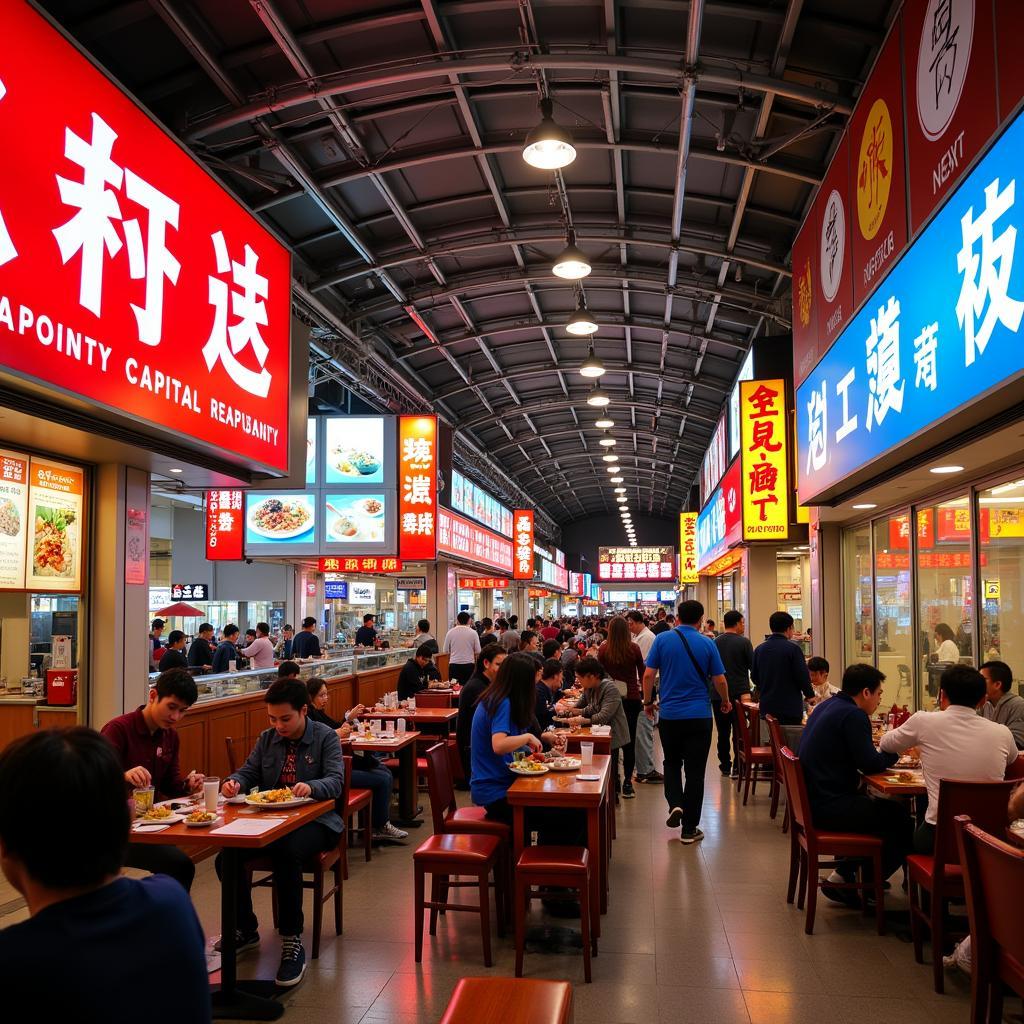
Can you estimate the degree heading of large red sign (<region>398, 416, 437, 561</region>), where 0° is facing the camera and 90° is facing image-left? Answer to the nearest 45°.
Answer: approximately 0°

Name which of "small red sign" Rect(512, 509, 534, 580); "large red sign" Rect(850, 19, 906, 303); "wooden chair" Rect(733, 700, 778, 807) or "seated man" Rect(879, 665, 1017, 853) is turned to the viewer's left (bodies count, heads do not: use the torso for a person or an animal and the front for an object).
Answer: "large red sign" Rect(850, 19, 906, 303)

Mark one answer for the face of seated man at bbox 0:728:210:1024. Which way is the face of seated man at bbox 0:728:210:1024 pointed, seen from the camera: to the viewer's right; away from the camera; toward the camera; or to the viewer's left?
away from the camera

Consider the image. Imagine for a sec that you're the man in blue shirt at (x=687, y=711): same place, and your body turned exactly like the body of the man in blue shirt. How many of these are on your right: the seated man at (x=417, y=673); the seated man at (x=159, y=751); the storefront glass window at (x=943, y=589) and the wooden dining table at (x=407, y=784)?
1

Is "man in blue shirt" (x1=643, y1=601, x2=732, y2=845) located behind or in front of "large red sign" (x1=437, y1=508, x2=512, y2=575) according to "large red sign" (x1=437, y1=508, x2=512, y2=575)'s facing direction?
in front

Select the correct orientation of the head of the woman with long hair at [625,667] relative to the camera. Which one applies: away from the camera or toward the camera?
away from the camera

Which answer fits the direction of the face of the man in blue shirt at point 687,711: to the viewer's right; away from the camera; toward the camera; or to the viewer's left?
away from the camera

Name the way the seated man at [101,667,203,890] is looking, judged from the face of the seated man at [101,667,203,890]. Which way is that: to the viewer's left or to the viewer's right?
to the viewer's right

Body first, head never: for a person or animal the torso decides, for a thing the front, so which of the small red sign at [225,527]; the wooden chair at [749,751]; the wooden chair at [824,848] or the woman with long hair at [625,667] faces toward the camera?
the small red sign

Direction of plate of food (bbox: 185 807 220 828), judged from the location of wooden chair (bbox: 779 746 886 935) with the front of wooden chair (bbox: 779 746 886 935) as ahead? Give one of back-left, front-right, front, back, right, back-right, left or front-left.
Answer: back-right

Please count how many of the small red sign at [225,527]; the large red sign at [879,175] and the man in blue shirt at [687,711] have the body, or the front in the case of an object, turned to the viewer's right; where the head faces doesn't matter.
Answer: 0

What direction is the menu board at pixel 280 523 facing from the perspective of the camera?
toward the camera

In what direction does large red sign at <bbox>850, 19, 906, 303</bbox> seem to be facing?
to the viewer's left

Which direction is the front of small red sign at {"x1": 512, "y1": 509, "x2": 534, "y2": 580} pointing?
toward the camera

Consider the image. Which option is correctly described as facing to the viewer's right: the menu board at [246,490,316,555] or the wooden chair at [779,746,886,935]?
the wooden chair

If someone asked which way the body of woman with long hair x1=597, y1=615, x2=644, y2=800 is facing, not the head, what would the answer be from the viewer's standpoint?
away from the camera
